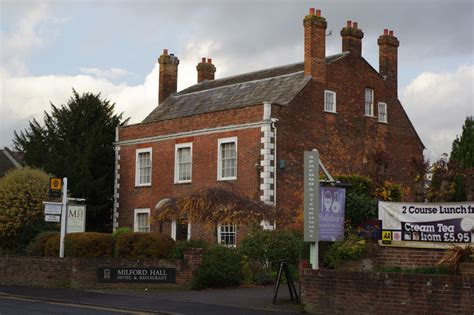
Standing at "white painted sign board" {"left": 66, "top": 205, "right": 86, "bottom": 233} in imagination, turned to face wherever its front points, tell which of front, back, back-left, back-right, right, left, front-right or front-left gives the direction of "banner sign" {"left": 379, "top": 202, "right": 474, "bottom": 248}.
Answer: front-left

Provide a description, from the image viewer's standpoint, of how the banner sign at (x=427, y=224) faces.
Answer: facing the viewer

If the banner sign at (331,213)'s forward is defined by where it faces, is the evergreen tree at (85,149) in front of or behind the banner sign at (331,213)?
behind

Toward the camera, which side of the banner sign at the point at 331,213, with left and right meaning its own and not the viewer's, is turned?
front

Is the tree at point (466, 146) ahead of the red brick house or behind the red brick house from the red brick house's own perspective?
behind

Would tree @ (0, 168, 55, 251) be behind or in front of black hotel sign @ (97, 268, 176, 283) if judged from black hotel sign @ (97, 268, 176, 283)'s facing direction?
behind

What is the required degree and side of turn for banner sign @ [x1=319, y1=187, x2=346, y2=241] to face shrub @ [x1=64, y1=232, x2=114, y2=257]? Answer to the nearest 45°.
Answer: approximately 135° to its right

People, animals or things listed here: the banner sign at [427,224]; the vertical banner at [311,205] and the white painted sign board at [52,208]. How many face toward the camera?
3

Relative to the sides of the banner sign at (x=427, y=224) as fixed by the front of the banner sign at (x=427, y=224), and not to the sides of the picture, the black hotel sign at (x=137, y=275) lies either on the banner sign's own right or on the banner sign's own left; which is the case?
on the banner sign's own right

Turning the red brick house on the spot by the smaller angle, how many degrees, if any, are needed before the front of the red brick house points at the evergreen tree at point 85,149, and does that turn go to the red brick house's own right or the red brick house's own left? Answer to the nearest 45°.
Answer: approximately 45° to the red brick house's own right

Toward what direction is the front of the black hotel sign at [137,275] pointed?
toward the camera

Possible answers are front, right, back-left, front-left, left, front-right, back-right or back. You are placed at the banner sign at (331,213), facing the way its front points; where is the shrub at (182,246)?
back-right

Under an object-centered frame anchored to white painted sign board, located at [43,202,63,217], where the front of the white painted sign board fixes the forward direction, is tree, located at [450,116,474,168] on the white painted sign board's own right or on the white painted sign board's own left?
on the white painted sign board's own left
